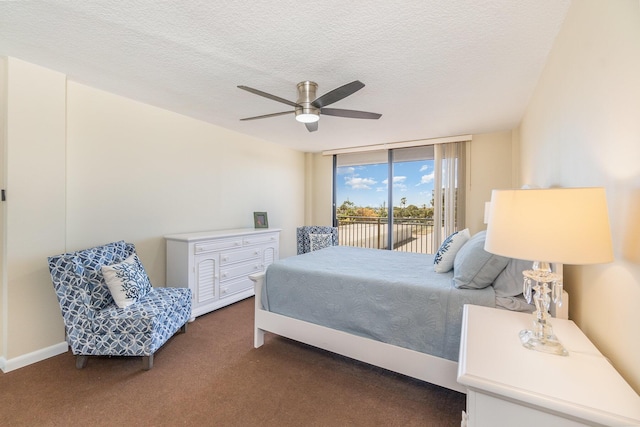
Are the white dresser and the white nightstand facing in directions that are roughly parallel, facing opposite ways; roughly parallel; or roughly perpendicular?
roughly parallel, facing opposite ways

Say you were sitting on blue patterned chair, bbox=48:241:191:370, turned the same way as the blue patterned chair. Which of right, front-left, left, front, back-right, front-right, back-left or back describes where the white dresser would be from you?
left

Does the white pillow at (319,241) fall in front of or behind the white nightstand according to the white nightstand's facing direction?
in front

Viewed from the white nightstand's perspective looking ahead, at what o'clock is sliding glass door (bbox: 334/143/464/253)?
The sliding glass door is roughly at 2 o'clock from the white nightstand.

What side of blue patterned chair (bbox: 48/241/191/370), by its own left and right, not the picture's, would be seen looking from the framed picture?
left

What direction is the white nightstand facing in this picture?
to the viewer's left

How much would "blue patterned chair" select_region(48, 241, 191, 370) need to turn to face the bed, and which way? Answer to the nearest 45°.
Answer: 0° — it already faces it

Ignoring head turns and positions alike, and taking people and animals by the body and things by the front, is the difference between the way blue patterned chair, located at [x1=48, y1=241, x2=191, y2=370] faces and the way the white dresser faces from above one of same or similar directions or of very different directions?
same or similar directions

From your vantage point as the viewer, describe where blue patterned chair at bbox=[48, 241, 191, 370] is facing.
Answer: facing the viewer and to the right of the viewer

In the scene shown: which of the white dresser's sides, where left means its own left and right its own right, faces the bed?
front

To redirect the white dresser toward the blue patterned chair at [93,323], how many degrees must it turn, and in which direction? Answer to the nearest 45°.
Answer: approximately 90° to its right

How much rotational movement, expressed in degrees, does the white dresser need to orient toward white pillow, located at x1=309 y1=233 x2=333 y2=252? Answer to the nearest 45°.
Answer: approximately 90° to its left

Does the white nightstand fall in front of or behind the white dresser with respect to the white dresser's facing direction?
in front

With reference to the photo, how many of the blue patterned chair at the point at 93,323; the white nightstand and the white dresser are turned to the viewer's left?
1

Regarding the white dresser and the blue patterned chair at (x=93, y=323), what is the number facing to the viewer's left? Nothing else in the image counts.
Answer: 0
